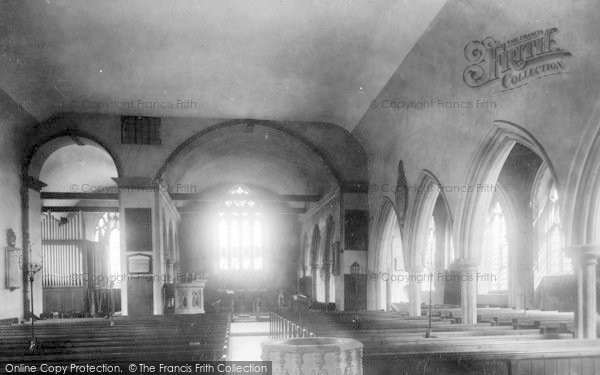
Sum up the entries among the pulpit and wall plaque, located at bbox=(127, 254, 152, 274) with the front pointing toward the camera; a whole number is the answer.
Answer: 2

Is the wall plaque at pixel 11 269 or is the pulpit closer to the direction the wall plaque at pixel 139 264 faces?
the wall plaque

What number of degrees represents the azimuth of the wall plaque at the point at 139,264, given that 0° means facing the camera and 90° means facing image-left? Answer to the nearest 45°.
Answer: approximately 0°

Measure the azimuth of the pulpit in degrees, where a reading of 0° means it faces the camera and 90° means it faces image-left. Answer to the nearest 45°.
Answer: approximately 0°
